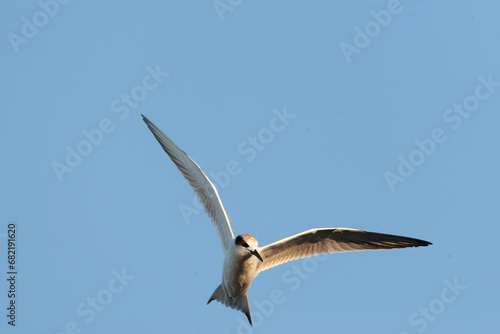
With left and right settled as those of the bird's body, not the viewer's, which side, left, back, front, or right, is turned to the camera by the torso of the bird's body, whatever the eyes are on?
front
